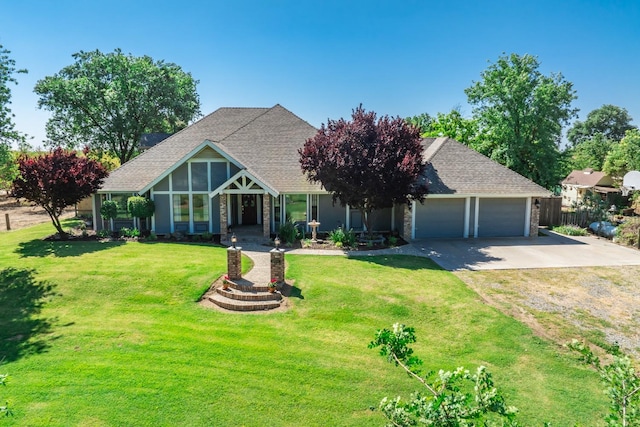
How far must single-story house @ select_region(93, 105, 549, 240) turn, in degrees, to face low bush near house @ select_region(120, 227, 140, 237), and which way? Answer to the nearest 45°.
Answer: approximately 90° to its right

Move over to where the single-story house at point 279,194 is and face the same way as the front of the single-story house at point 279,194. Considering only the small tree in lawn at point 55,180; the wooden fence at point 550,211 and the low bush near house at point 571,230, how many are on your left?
2

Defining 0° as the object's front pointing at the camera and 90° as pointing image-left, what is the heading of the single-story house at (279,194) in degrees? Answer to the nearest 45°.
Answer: approximately 0°

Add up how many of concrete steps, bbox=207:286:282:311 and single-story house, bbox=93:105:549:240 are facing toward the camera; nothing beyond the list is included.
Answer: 2

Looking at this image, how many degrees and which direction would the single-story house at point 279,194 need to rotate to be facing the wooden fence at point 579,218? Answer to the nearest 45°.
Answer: approximately 90° to its left

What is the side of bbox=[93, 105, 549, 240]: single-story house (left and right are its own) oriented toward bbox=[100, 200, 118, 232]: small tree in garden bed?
right

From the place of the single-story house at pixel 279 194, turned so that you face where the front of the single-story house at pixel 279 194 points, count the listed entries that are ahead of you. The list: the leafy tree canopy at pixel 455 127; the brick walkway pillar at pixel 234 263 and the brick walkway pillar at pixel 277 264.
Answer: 2

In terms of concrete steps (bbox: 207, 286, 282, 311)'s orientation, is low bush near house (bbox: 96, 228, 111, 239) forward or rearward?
rearward

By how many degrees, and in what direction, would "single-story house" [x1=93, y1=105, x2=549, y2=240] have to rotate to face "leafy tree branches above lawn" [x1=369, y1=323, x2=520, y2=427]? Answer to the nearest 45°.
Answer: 0° — it already faces it

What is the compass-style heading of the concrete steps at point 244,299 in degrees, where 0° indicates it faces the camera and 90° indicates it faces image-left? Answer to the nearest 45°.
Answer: approximately 0°

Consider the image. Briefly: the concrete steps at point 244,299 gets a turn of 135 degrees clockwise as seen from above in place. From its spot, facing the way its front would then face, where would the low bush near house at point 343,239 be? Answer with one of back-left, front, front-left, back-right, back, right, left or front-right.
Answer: right
